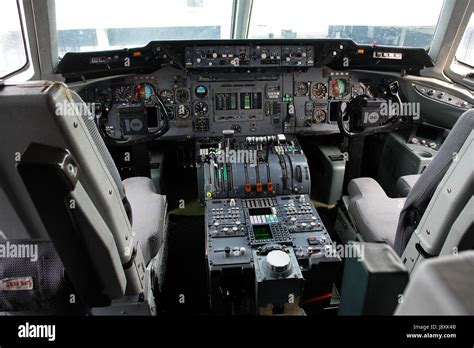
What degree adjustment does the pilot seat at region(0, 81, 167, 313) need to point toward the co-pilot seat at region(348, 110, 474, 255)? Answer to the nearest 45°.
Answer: approximately 45° to its right
